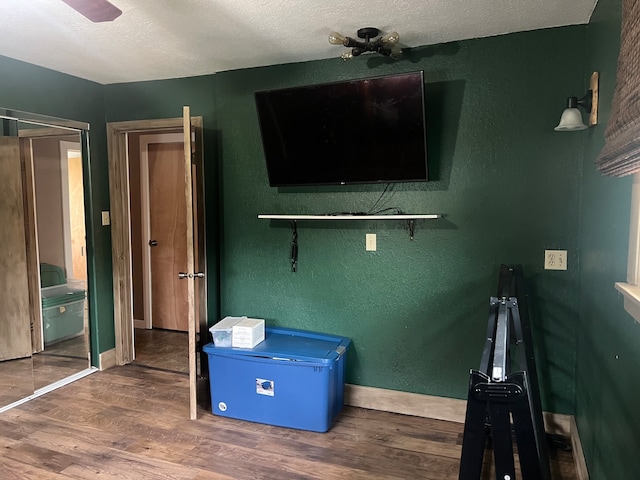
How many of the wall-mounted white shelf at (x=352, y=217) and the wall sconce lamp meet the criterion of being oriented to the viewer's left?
1

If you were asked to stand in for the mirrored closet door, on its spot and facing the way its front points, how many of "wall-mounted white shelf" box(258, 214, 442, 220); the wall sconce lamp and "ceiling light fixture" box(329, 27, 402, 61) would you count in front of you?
3

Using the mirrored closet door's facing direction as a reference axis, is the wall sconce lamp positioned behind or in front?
in front

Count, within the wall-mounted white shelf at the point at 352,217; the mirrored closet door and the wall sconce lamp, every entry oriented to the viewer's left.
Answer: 1

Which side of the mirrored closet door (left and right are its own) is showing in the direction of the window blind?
front

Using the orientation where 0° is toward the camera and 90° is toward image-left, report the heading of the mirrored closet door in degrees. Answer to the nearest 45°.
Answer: approximately 315°

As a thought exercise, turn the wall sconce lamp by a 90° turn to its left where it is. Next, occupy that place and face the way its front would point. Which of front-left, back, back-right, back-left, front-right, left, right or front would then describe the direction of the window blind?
front

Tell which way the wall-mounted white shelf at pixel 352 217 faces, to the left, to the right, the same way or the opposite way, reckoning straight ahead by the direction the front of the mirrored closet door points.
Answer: to the right

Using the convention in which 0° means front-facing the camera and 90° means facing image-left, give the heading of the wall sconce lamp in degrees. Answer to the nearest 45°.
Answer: approximately 90°

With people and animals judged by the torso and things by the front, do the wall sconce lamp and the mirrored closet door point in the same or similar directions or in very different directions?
very different directions
